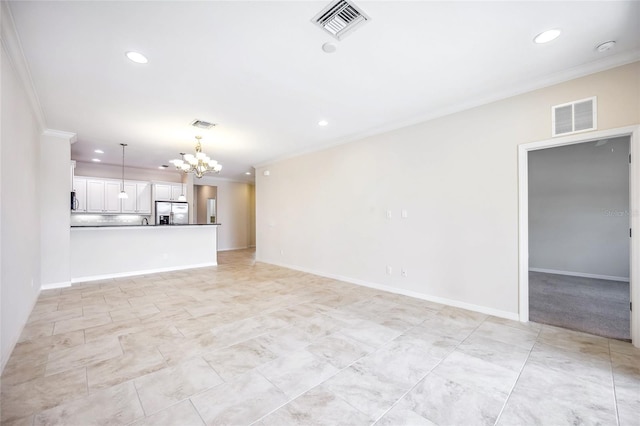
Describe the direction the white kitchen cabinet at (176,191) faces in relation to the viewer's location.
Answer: facing the viewer

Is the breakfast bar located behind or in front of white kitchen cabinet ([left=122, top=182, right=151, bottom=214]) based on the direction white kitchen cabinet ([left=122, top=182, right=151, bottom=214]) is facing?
in front

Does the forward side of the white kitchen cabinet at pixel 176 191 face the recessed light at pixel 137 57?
yes

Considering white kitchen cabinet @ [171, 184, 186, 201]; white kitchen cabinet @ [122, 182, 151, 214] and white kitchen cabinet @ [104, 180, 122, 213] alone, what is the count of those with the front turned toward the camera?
3

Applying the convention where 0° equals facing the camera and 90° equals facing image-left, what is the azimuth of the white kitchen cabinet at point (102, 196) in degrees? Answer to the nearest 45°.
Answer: approximately 0°

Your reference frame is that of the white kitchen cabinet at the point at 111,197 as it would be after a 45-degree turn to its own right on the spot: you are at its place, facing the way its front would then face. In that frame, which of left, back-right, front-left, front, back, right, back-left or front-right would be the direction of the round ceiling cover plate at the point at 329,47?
front-left

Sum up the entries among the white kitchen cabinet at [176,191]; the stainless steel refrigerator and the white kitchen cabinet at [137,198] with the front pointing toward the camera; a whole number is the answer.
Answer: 3

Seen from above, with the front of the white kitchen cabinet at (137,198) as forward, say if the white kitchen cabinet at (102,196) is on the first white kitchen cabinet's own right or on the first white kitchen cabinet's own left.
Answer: on the first white kitchen cabinet's own right

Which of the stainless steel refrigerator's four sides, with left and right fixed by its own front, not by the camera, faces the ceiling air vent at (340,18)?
front

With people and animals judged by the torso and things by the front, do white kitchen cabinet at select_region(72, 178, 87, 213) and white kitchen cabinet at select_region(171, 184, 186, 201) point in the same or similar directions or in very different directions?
same or similar directions

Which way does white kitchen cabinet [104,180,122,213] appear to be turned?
toward the camera

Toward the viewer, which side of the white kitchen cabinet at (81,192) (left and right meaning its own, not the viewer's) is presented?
front

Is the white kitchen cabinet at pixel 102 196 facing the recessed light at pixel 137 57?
yes

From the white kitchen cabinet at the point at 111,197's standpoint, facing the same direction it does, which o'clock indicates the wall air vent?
The wall air vent is roughly at 11 o'clock from the white kitchen cabinet.

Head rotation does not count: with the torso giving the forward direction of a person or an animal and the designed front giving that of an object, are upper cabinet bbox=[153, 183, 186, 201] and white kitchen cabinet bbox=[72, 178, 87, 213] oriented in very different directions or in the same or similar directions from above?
same or similar directions

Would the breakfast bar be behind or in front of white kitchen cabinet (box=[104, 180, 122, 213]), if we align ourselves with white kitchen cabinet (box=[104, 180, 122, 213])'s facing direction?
in front

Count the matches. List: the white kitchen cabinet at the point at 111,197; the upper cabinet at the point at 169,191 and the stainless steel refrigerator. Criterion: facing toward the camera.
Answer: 3

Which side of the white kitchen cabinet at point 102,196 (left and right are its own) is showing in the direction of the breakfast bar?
front

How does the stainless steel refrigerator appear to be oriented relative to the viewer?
toward the camera
